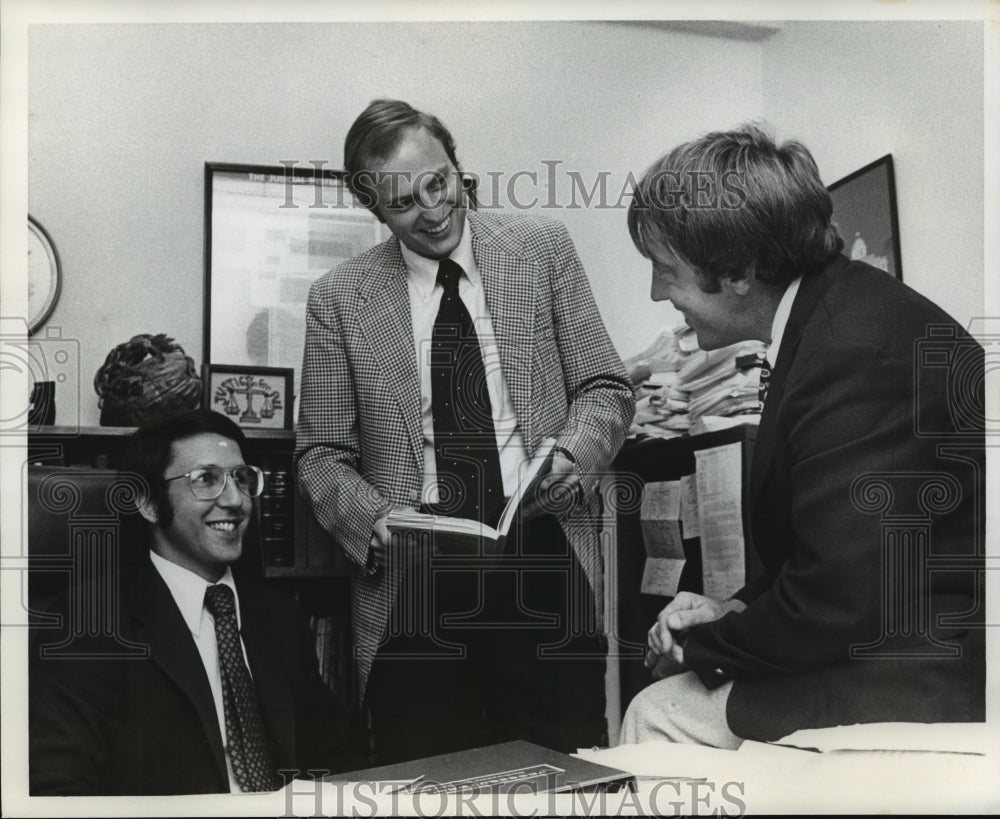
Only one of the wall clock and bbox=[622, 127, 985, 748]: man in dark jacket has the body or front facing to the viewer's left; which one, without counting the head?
the man in dark jacket

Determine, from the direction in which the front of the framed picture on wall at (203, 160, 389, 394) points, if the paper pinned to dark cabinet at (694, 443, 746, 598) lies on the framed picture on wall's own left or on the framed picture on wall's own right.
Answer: on the framed picture on wall's own left

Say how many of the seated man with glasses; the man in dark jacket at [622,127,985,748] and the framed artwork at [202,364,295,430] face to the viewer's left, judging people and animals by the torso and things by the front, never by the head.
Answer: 1

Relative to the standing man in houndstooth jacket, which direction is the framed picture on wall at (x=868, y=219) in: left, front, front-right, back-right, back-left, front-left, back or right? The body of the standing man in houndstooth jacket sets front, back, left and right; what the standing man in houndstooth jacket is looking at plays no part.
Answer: left

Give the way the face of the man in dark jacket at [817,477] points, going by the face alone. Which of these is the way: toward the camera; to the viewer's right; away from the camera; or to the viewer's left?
to the viewer's left

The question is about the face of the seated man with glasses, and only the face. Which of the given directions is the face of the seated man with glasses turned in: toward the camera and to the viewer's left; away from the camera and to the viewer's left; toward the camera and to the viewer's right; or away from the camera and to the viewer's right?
toward the camera and to the viewer's right

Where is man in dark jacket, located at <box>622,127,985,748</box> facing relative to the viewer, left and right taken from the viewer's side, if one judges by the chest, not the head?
facing to the left of the viewer

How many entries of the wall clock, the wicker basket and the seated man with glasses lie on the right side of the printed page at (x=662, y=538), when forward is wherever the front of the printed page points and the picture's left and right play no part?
3

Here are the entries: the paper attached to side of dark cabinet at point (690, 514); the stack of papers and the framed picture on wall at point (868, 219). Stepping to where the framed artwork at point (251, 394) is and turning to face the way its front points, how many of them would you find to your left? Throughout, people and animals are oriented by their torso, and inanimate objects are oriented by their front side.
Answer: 3

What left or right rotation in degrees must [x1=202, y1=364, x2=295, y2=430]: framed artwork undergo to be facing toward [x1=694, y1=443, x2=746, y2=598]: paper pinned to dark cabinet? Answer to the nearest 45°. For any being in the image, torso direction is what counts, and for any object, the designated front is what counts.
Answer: approximately 90° to its left

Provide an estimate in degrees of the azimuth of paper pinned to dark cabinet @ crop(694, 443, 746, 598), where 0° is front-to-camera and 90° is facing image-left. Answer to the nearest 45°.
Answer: approximately 0°

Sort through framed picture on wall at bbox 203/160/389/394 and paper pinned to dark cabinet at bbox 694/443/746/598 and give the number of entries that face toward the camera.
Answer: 2

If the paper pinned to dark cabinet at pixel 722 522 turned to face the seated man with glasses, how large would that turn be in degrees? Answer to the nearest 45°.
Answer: approximately 90° to its right
